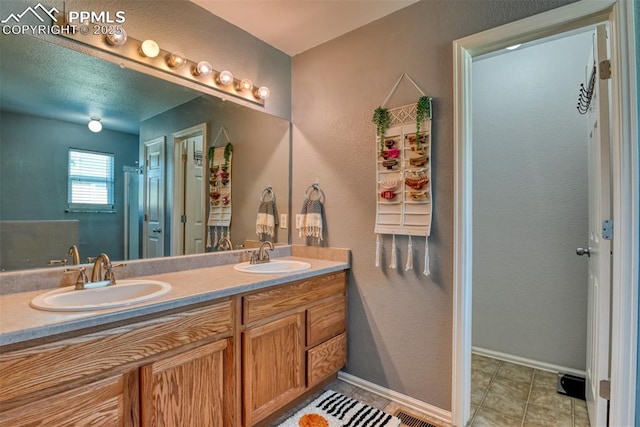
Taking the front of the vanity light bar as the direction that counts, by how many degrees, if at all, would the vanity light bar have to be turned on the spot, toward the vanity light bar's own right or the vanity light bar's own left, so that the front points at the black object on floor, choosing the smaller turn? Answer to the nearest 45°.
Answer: approximately 45° to the vanity light bar's own left

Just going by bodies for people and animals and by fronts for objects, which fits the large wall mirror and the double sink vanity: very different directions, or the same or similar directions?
same or similar directions

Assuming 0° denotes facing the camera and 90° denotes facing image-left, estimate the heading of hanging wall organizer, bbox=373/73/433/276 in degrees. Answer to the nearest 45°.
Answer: approximately 45°

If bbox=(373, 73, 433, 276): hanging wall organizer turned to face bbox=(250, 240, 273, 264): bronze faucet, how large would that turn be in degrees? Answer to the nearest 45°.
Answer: approximately 45° to its right

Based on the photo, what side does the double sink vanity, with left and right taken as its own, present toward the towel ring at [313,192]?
left

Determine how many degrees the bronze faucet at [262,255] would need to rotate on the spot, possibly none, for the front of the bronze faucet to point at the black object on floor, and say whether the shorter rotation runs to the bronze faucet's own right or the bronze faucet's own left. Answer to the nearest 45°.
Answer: approximately 45° to the bronze faucet's own left

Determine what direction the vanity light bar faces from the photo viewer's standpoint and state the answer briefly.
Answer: facing the viewer and to the right of the viewer

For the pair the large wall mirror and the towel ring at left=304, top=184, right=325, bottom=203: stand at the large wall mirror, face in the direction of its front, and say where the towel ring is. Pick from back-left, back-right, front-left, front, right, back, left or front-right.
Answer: front-left

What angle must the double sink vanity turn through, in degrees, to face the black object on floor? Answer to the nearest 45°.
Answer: approximately 45° to its left

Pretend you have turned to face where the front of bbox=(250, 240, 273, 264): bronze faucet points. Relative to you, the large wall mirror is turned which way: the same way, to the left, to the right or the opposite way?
the same way

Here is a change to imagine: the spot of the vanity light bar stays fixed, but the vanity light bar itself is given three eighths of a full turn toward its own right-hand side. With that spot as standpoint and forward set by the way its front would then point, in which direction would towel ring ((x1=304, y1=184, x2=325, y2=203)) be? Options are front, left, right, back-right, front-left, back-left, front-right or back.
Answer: back
